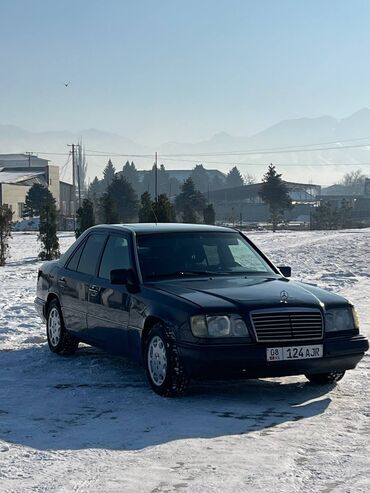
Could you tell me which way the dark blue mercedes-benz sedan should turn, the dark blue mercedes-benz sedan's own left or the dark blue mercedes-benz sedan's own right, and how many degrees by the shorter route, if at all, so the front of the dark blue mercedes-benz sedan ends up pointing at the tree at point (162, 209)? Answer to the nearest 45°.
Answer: approximately 135° to the dark blue mercedes-benz sedan's own left

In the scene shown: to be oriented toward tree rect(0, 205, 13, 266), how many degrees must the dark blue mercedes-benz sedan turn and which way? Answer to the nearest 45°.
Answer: approximately 135° to its left

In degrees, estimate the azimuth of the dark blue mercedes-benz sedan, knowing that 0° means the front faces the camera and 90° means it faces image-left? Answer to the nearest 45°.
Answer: approximately 315°

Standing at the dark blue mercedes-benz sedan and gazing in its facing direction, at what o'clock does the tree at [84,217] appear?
The tree is roughly at 7 o'clock from the dark blue mercedes-benz sedan.

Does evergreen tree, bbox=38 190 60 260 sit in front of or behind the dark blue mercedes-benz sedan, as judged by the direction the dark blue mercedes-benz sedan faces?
behind

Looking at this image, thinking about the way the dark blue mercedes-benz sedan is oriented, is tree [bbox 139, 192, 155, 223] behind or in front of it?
behind
